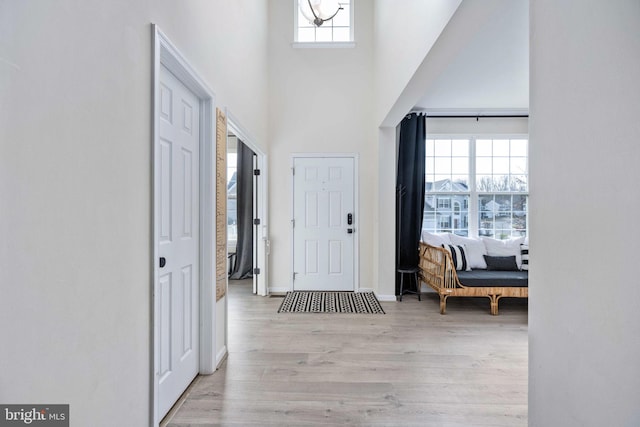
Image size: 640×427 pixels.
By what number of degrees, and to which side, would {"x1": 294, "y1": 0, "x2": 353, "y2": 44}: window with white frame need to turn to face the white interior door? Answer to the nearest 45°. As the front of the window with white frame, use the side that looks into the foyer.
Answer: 0° — it already faces it

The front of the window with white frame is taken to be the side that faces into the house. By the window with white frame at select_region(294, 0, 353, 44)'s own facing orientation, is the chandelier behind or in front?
in front

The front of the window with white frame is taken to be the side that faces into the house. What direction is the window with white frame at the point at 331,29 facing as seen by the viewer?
toward the camera

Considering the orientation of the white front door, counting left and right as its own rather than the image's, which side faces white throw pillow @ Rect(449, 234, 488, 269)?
left

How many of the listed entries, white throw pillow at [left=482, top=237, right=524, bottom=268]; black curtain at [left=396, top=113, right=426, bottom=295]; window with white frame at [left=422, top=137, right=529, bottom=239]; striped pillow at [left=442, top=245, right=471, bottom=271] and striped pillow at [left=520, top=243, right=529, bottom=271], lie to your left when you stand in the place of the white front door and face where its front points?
5

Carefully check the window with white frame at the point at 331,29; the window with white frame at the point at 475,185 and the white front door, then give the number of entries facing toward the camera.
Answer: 3

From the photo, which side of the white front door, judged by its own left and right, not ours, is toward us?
front

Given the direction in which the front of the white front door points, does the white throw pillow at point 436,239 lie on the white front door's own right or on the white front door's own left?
on the white front door's own left

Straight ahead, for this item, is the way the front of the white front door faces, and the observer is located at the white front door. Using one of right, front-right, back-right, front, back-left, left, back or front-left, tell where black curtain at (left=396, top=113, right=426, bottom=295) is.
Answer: left
